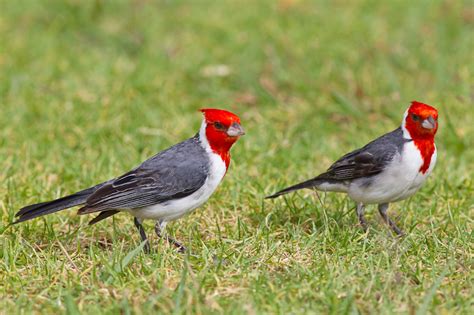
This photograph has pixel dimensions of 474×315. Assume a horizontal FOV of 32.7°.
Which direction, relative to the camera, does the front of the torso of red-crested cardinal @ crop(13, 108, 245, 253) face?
to the viewer's right

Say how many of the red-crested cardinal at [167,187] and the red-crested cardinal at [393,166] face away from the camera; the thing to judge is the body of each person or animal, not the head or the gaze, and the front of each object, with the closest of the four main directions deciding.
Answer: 0

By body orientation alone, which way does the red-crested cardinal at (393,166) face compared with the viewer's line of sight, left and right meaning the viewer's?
facing the viewer and to the right of the viewer

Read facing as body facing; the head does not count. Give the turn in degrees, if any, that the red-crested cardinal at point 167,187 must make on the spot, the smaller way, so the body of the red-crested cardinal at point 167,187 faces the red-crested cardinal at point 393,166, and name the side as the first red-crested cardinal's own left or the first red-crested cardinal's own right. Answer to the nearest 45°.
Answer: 0° — it already faces it

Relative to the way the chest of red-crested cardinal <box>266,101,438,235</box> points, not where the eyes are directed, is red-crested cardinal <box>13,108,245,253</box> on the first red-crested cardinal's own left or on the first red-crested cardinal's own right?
on the first red-crested cardinal's own right
